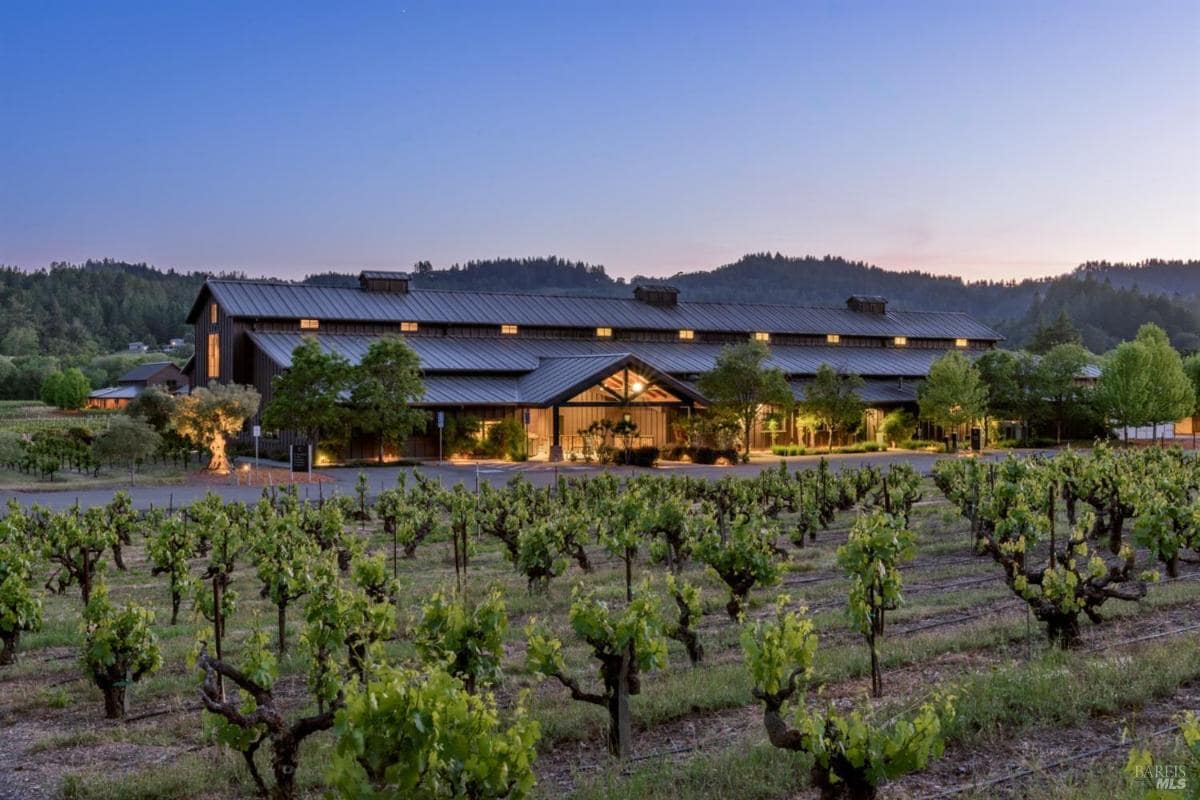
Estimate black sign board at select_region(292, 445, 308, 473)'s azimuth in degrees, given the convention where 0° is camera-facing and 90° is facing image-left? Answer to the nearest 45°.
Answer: approximately 0°

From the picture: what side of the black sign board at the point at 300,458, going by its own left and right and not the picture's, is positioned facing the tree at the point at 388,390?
left

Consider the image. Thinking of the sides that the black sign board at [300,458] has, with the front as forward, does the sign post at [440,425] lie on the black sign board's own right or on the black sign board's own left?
on the black sign board's own left

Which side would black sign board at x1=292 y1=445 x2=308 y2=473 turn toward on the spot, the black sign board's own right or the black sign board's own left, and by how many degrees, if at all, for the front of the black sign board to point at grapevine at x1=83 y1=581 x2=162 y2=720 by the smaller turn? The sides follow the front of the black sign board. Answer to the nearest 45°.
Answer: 0° — it already faces it

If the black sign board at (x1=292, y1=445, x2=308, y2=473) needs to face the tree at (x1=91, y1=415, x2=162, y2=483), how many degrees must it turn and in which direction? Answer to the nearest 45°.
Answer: approximately 90° to its right

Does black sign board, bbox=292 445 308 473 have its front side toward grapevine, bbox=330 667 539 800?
yes
